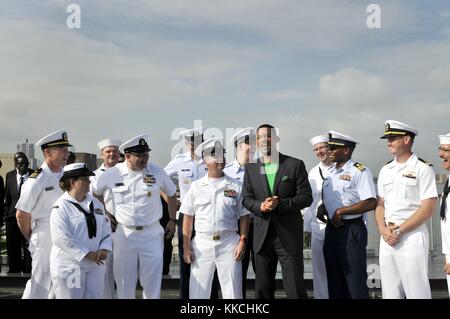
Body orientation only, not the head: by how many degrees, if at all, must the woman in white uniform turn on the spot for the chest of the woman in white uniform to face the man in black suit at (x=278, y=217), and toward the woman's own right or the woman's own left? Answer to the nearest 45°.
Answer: approximately 45° to the woman's own left

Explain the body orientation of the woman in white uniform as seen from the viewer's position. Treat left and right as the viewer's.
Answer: facing the viewer and to the right of the viewer

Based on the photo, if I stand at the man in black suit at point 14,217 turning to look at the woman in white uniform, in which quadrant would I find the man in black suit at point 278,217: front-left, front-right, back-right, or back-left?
front-left

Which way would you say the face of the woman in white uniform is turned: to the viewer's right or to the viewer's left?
to the viewer's right

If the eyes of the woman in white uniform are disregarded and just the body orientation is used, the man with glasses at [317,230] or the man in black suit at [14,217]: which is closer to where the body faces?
the man with glasses

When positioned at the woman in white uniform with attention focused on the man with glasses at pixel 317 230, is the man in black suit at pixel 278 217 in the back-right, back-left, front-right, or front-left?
front-right

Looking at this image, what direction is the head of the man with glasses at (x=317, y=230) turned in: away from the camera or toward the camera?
toward the camera

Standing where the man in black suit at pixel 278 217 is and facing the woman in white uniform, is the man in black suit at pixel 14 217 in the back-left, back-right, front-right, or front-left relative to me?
front-right

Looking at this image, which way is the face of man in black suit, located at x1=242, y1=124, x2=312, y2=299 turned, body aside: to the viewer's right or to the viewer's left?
to the viewer's left
